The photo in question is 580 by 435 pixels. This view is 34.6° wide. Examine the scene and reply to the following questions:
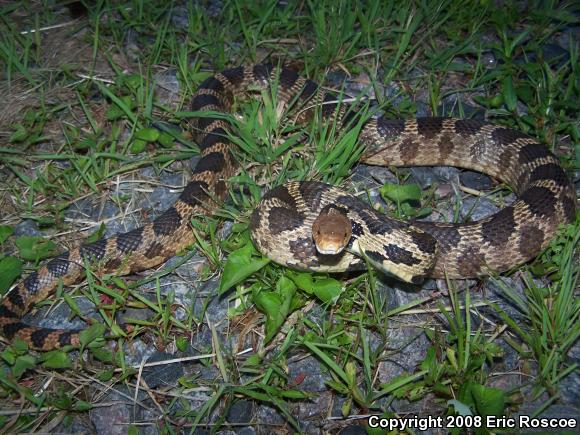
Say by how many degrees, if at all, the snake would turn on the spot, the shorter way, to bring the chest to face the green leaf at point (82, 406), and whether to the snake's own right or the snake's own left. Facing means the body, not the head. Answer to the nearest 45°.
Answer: approximately 45° to the snake's own right

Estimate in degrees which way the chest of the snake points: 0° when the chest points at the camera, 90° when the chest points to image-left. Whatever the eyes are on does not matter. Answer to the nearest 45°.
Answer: approximately 0°

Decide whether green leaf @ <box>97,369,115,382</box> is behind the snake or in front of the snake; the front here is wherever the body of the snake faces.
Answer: in front

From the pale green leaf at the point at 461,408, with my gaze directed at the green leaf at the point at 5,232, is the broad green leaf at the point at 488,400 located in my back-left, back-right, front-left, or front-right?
back-right

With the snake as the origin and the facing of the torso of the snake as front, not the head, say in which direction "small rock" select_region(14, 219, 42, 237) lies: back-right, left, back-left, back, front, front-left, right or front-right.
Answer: right

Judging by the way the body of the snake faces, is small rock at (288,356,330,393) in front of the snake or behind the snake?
in front
